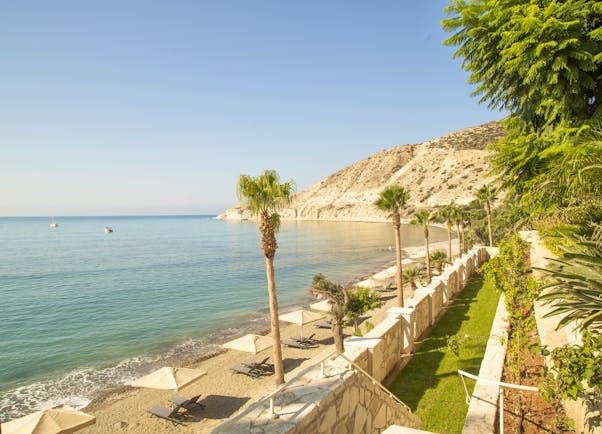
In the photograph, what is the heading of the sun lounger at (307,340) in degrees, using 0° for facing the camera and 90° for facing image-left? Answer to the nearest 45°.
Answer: approximately 90°

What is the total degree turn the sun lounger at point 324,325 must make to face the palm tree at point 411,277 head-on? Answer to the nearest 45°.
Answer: approximately 135° to its right

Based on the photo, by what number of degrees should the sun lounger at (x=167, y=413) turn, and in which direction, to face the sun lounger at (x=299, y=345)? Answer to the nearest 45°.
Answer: approximately 90° to its right

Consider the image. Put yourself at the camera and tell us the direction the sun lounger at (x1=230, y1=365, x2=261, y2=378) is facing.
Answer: facing away from the viewer and to the left of the viewer

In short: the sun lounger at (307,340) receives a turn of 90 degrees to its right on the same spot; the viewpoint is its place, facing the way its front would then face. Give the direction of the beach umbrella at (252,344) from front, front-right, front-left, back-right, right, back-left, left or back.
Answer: back-left

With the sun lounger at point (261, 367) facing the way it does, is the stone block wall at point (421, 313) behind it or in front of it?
behind

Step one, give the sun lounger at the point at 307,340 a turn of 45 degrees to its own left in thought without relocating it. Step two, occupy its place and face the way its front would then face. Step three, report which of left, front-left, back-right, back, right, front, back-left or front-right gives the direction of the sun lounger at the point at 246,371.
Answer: front

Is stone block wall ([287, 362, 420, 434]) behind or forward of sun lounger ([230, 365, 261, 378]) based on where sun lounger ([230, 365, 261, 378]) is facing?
behind

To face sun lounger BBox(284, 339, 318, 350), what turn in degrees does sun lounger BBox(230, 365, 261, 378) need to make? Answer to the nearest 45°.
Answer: approximately 90° to its right

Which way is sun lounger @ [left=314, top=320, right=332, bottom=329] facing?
to the viewer's left

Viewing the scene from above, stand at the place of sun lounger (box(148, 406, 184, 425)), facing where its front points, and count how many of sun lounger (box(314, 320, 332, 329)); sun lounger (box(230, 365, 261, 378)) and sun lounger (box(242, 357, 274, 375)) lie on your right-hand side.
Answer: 3

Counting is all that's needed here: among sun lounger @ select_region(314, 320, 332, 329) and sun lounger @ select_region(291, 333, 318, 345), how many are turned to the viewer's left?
2

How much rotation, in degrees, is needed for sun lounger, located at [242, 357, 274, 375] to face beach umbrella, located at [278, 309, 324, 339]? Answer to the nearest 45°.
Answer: approximately 90° to its right

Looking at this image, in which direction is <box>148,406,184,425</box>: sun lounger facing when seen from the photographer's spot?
facing away from the viewer and to the left of the viewer
